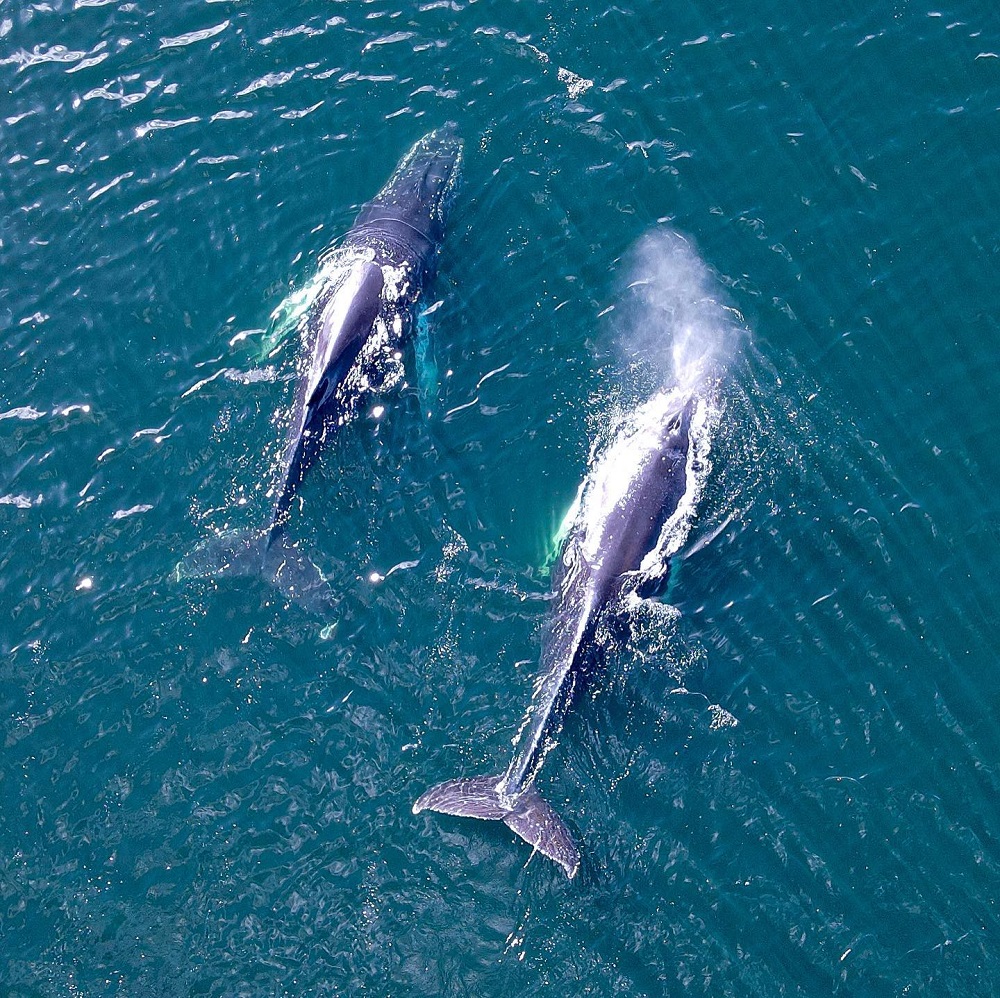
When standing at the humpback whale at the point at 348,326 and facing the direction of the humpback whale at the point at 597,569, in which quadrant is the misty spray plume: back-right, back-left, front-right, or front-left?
front-left

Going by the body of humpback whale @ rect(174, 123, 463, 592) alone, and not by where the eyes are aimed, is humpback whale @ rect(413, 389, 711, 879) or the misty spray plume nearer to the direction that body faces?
the misty spray plume

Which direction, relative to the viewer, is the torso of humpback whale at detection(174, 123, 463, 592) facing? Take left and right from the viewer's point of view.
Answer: facing away from the viewer and to the right of the viewer

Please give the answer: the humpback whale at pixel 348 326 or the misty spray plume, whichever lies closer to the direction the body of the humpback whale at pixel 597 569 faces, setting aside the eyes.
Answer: the misty spray plume

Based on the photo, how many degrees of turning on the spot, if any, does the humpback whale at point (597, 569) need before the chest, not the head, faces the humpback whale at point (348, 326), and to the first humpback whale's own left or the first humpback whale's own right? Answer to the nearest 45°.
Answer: approximately 90° to the first humpback whale's own left

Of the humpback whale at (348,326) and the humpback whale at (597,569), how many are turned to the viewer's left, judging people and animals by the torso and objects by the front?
0

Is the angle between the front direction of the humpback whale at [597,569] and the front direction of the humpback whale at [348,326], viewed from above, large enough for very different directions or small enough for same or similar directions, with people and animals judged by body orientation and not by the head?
same or similar directions

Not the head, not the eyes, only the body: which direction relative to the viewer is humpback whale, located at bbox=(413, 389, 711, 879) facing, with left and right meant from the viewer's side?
facing away from the viewer and to the right of the viewer

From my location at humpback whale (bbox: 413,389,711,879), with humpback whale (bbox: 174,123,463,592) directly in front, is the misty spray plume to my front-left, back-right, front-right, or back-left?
front-right

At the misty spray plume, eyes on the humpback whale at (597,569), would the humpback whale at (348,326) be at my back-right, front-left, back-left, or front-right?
front-right

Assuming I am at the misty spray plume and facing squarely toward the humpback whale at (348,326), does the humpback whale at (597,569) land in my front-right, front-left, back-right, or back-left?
front-left

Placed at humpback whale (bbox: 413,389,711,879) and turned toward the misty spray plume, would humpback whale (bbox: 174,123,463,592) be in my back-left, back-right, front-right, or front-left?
front-left

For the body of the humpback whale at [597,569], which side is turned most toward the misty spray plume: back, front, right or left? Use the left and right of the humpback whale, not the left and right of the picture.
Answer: front

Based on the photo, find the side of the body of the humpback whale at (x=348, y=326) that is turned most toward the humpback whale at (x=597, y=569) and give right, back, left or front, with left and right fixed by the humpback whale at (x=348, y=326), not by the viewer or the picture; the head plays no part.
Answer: right
